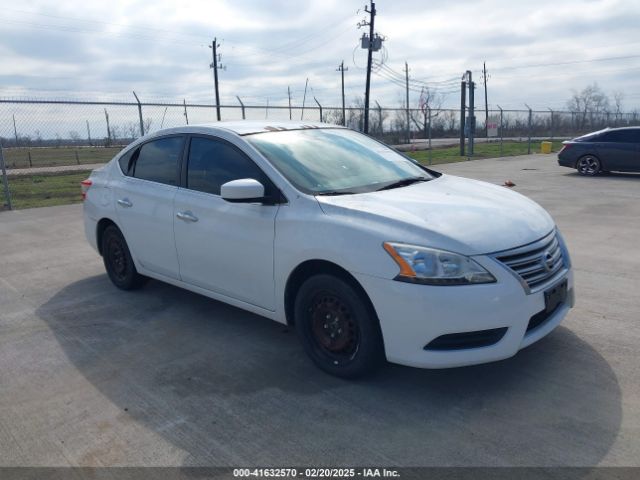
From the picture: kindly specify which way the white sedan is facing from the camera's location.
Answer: facing the viewer and to the right of the viewer

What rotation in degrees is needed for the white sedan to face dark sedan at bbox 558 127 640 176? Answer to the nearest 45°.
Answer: approximately 90° to its left

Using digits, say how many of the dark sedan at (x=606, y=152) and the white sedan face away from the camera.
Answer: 0

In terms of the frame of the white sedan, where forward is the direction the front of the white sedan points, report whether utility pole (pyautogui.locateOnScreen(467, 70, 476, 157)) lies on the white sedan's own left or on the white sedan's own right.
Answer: on the white sedan's own left
